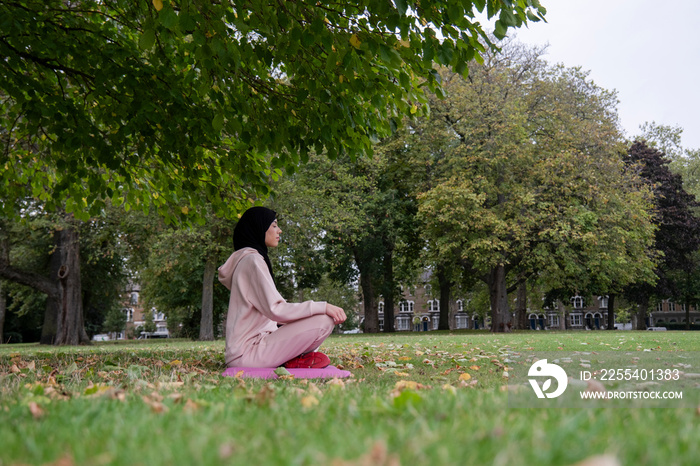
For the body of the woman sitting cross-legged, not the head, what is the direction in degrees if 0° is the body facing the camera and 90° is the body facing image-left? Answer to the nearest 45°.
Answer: approximately 270°

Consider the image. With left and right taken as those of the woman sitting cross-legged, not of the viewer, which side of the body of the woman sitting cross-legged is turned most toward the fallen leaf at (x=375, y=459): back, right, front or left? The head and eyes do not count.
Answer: right

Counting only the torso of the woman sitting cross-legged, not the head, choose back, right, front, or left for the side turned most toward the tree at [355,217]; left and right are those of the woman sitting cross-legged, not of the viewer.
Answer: left

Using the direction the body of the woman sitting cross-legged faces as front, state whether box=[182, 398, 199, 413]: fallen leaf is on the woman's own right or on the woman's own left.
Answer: on the woman's own right

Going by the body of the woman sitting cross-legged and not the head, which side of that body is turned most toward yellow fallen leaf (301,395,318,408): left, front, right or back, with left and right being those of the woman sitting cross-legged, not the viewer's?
right

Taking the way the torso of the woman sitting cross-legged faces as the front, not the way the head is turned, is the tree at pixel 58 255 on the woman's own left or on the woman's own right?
on the woman's own left

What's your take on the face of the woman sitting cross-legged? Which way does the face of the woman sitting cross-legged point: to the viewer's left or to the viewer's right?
to the viewer's right
